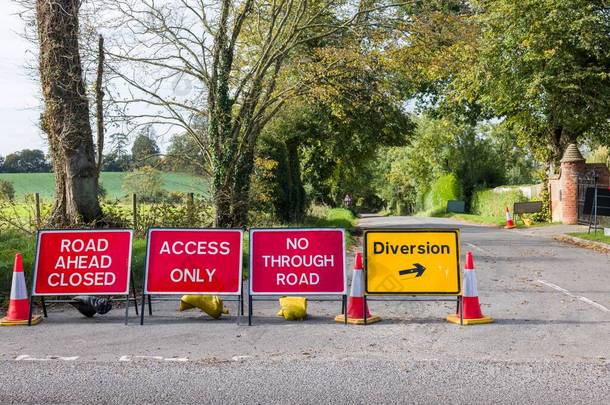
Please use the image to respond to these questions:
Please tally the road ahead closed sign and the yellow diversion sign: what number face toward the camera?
2

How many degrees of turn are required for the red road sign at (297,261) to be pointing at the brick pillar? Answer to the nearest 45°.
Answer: approximately 135° to its left

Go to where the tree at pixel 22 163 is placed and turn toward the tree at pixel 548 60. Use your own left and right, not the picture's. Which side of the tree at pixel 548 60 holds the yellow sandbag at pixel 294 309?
right

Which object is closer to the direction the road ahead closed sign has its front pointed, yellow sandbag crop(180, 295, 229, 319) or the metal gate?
the yellow sandbag

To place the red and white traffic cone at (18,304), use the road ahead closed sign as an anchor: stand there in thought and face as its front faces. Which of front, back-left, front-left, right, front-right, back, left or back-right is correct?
right

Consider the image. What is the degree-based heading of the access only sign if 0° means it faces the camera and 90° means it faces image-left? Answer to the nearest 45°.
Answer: approximately 0°

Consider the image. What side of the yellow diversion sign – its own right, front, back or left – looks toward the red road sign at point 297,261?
right

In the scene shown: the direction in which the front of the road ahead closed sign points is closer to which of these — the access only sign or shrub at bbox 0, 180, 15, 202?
the access only sign

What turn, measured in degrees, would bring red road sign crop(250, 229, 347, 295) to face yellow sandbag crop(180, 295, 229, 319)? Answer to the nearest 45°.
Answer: approximately 90° to its right

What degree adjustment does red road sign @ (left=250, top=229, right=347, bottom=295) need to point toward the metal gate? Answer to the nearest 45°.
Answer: approximately 135° to its left

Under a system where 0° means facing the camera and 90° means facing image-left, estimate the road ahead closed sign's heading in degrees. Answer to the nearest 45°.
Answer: approximately 0°
